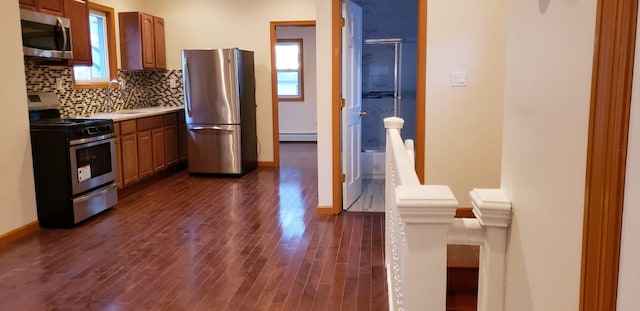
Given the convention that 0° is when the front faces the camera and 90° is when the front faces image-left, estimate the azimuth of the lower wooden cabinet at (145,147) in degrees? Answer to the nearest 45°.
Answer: approximately 315°

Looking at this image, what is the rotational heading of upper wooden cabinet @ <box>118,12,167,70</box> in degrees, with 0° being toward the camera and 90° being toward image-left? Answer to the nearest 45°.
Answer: approximately 315°

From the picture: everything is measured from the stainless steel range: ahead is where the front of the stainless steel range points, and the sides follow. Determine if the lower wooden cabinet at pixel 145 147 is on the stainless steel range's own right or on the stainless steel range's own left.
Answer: on the stainless steel range's own left

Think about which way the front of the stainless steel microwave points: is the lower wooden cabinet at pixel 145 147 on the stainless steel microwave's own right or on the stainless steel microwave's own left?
on the stainless steel microwave's own left

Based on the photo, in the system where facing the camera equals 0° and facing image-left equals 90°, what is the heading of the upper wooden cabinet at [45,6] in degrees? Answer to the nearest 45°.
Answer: approximately 315°

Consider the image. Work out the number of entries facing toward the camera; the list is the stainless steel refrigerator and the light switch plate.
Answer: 2

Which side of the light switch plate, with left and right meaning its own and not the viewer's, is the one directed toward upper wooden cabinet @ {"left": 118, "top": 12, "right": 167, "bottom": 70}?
right

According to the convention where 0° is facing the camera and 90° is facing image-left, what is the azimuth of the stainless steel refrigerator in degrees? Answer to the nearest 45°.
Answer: approximately 0°
